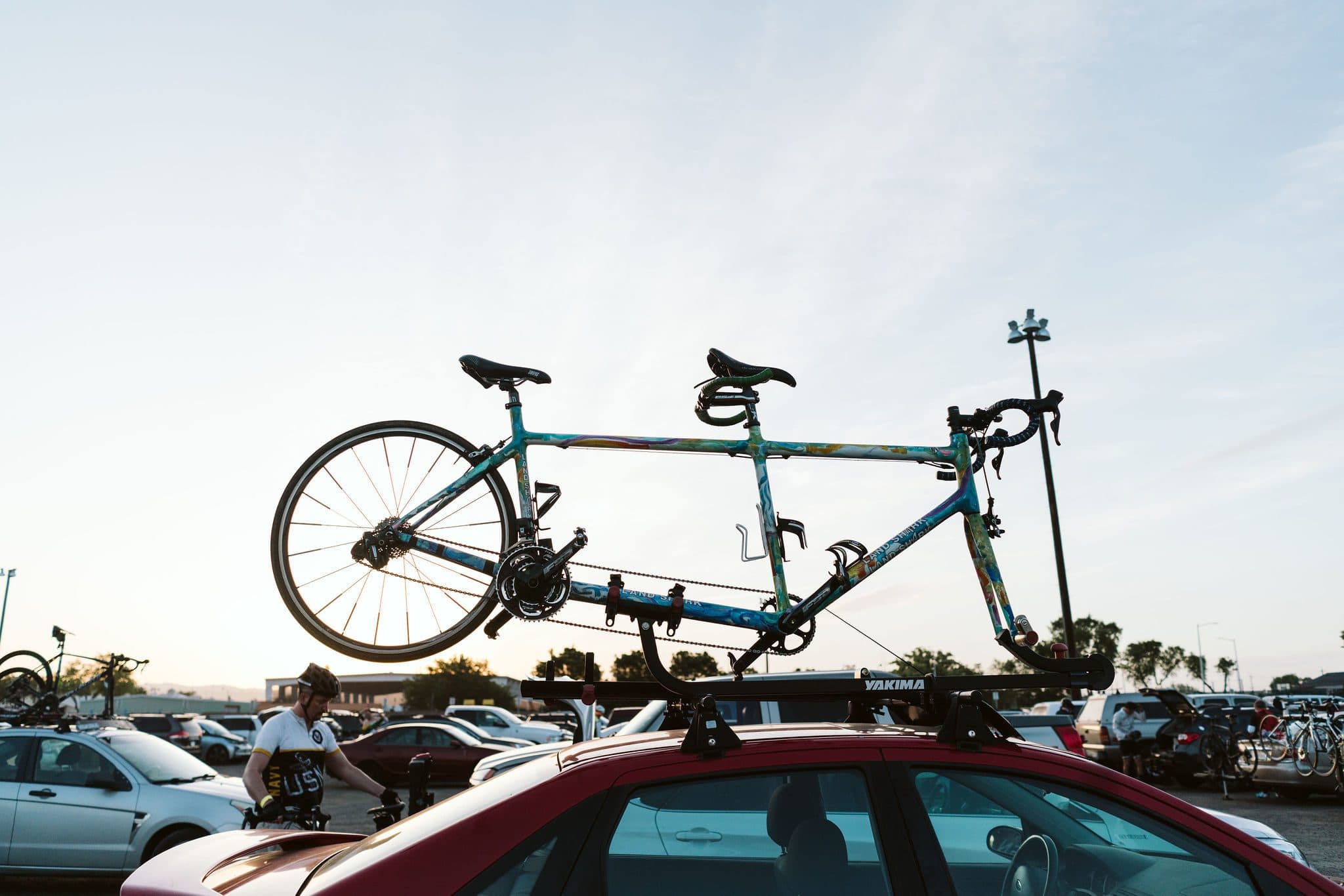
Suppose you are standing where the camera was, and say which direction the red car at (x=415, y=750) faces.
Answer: facing to the right of the viewer

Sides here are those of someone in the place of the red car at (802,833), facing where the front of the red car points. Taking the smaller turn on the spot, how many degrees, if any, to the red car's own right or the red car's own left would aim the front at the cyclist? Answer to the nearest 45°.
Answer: approximately 135° to the red car's own left

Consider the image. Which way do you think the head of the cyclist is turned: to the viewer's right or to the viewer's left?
to the viewer's right

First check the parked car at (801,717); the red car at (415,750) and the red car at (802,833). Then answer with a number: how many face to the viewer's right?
2

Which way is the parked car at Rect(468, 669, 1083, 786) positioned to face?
to the viewer's left

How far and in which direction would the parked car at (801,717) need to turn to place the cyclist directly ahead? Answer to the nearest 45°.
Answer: approximately 45° to its left

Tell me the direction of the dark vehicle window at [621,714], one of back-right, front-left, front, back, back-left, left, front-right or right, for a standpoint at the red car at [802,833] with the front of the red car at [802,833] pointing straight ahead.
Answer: left

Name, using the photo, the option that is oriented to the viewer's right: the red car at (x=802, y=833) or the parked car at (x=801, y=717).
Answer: the red car
